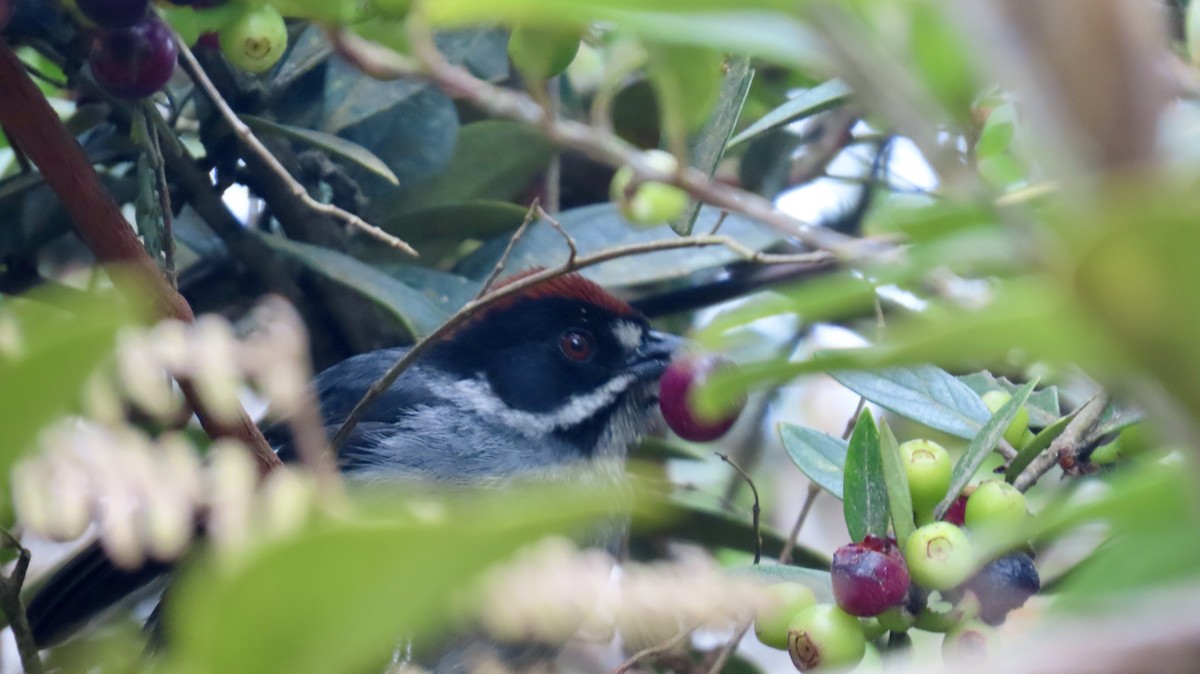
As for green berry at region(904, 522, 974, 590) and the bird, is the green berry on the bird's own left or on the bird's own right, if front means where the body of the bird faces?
on the bird's own right

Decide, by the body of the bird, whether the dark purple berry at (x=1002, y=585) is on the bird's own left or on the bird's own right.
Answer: on the bird's own right

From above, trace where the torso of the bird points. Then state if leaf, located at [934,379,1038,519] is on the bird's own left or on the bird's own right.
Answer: on the bird's own right

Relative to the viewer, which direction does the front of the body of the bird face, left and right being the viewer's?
facing to the right of the viewer

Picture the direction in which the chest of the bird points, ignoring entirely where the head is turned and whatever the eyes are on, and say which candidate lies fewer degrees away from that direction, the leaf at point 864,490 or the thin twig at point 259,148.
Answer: the leaf

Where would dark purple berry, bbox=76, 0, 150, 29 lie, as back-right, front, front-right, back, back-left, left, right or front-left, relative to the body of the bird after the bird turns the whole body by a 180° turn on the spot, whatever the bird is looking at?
front-left

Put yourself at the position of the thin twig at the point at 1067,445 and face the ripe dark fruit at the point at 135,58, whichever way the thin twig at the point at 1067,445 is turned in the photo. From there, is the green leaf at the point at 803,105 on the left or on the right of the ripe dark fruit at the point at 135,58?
right

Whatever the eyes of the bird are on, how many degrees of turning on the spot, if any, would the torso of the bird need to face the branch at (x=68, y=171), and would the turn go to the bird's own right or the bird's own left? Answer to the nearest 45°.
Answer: approximately 135° to the bird's own right
